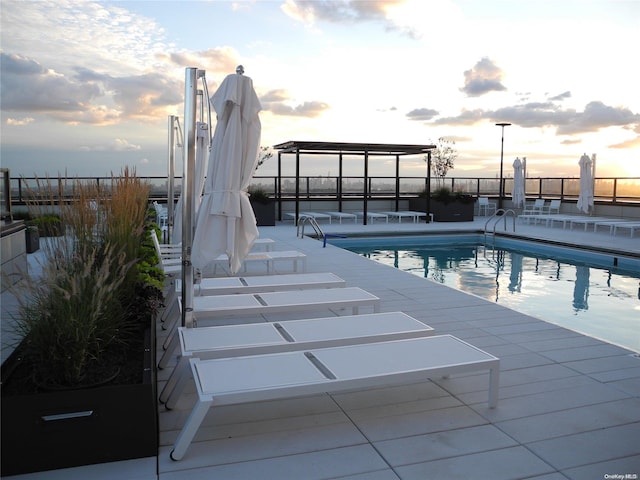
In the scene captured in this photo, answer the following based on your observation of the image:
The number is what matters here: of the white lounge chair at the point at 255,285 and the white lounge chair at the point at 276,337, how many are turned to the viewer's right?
2

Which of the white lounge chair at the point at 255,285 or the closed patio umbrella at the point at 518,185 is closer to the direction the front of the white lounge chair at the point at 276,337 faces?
the closed patio umbrella

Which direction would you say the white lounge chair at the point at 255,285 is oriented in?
to the viewer's right

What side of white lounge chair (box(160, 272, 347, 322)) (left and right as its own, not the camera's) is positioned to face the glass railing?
left

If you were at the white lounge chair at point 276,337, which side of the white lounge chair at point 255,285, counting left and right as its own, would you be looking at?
right

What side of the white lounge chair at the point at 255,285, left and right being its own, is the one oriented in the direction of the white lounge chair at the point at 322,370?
right

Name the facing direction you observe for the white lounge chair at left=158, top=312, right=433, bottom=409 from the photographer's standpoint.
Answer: facing to the right of the viewer

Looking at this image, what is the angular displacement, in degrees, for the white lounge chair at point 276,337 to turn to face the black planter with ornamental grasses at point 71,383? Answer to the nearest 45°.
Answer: approximately 135° to its right

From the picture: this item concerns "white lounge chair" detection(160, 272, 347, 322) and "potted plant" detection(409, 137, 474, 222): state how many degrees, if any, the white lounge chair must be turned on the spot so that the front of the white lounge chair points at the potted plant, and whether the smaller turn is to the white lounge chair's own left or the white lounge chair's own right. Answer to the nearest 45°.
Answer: approximately 45° to the white lounge chair's own left

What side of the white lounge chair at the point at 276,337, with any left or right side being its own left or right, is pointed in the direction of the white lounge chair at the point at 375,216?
left
